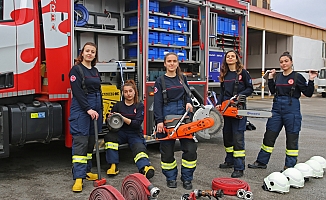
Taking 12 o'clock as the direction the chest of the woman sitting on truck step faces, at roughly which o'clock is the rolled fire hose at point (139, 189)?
The rolled fire hose is roughly at 12 o'clock from the woman sitting on truck step.

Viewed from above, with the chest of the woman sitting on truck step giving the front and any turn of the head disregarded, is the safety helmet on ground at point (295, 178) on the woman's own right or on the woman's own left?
on the woman's own left

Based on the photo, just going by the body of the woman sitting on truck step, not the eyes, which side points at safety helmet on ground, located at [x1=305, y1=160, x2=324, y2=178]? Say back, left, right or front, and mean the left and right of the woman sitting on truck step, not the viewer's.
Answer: left

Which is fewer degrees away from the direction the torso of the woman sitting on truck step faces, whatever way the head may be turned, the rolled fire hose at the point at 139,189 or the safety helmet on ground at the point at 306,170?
the rolled fire hose

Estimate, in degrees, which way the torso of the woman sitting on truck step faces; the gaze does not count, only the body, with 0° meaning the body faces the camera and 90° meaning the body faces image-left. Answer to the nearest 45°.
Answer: approximately 0°

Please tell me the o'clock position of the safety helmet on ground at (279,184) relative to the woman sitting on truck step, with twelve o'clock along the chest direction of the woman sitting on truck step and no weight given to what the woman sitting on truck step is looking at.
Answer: The safety helmet on ground is roughly at 10 o'clock from the woman sitting on truck step.

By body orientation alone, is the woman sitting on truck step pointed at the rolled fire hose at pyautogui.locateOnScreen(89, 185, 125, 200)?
yes

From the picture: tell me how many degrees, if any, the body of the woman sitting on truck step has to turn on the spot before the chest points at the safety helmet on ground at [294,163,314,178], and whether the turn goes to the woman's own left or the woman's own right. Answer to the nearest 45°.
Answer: approximately 90° to the woman's own left

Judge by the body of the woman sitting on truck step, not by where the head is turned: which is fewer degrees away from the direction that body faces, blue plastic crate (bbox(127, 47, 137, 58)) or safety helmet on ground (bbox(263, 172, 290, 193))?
the safety helmet on ground

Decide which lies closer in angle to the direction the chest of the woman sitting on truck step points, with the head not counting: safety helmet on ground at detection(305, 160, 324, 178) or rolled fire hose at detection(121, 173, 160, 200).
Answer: the rolled fire hose

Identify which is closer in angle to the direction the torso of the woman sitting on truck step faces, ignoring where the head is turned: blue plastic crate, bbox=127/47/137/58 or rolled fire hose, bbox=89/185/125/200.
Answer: the rolled fire hose
